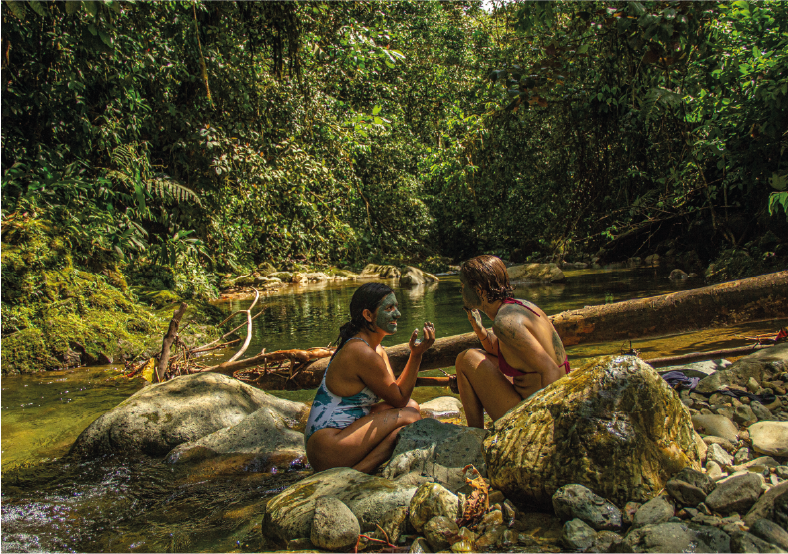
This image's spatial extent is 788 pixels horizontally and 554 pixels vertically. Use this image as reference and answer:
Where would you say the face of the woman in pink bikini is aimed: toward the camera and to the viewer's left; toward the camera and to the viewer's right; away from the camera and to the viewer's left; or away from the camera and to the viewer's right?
away from the camera and to the viewer's left

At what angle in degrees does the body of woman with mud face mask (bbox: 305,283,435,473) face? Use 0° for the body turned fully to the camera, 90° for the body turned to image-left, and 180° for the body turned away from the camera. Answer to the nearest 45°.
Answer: approximately 270°

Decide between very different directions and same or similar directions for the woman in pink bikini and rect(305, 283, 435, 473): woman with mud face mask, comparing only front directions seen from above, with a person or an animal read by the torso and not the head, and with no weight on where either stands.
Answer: very different directions

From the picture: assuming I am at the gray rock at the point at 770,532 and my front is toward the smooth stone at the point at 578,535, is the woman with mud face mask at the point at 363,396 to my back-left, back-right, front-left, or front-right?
front-right

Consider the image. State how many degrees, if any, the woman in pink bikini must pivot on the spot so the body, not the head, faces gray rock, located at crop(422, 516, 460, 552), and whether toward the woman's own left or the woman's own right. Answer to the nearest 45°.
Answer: approximately 90° to the woman's own left

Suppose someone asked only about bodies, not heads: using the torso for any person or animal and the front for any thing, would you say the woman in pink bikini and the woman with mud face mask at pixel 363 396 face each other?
yes

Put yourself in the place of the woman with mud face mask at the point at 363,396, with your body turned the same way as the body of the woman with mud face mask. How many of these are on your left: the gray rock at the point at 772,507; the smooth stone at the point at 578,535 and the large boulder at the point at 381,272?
1

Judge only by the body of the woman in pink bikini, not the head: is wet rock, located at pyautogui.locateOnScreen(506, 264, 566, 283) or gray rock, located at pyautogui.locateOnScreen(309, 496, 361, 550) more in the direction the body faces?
the gray rock

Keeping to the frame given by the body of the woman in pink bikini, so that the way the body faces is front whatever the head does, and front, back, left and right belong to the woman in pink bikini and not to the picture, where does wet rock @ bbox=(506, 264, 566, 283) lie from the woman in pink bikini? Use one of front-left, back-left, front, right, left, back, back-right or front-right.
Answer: right

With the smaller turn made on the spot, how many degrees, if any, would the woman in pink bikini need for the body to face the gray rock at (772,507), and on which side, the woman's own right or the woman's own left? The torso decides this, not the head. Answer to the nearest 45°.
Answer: approximately 135° to the woman's own left

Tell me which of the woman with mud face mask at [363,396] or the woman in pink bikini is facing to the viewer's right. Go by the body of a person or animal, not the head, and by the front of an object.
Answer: the woman with mud face mask

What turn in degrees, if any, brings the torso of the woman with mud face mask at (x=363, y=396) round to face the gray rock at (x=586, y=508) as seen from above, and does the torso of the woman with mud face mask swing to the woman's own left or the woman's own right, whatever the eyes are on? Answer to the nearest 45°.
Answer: approximately 45° to the woman's own right

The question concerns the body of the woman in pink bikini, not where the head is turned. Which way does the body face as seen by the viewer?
to the viewer's left

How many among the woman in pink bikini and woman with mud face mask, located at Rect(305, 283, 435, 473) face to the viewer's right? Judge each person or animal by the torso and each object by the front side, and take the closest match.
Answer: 1
